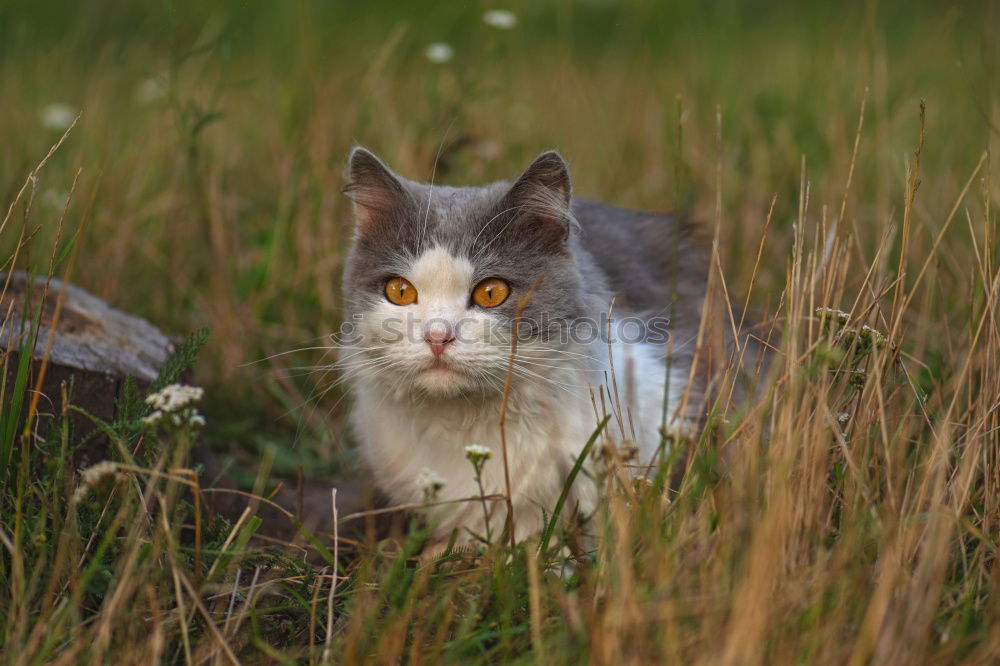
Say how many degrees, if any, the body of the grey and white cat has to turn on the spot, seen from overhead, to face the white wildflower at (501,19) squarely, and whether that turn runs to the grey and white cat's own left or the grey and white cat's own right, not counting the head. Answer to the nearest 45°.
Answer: approximately 135° to the grey and white cat's own right

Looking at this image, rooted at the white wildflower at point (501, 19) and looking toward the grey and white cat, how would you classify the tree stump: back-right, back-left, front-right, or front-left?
front-right

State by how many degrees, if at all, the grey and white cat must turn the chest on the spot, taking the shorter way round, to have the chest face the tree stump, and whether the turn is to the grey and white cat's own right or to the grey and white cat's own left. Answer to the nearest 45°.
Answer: approximately 45° to the grey and white cat's own right

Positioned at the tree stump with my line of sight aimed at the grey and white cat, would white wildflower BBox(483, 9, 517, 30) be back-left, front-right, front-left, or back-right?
front-left

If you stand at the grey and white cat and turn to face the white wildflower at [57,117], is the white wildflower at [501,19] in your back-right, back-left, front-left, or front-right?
front-right

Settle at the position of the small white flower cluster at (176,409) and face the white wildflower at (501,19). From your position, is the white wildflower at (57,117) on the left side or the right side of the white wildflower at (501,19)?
left

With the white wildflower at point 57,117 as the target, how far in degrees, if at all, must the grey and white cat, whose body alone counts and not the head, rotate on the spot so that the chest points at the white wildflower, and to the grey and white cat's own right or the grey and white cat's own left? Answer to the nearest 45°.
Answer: approximately 90° to the grey and white cat's own right

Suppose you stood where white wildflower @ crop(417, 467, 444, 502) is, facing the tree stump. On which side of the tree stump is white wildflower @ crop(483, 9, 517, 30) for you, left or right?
right
